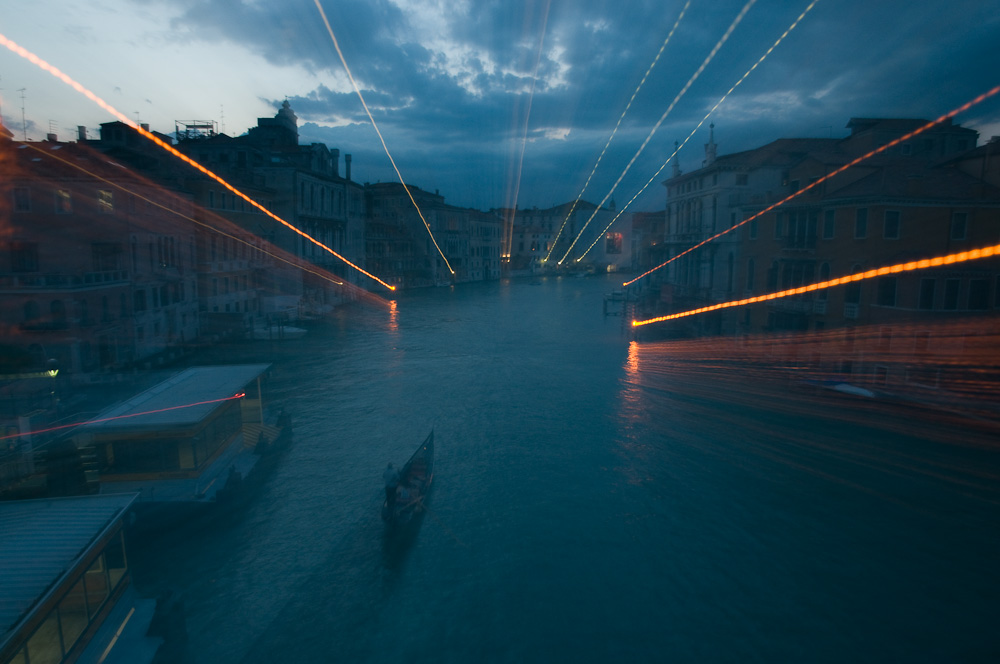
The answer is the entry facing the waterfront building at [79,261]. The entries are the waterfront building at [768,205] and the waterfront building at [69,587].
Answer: the waterfront building at [768,205]

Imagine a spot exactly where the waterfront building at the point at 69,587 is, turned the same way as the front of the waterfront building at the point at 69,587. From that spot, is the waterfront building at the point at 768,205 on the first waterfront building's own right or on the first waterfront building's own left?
on the first waterfront building's own left

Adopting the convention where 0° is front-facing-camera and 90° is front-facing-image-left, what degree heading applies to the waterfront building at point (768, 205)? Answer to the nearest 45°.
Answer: approximately 45°

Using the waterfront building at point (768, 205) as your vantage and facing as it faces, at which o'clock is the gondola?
The gondola is roughly at 11 o'clock from the waterfront building.

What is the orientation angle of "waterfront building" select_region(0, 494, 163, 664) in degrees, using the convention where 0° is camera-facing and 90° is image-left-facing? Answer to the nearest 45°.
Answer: approximately 315°

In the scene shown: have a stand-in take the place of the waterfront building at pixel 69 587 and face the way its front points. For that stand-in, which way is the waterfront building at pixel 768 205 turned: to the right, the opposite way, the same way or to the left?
the opposite way

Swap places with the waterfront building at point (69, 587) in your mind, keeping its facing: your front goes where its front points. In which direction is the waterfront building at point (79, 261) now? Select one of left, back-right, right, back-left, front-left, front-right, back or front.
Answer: back-left
